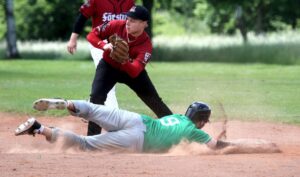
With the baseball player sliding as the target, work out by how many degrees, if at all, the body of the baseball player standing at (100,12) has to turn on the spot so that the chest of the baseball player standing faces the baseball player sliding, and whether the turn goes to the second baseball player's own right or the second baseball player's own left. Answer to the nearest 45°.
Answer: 0° — they already face them

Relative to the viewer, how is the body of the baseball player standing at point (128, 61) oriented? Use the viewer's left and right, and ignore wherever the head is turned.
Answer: facing the viewer and to the left of the viewer

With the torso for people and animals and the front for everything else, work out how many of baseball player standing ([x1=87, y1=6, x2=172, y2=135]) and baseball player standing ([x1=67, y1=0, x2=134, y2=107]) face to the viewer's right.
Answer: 0

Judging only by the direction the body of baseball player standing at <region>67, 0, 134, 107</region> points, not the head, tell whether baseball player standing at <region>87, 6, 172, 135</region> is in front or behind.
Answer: in front

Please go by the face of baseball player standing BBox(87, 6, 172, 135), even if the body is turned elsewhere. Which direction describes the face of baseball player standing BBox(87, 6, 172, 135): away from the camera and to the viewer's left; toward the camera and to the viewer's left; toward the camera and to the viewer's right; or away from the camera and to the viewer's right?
toward the camera and to the viewer's left

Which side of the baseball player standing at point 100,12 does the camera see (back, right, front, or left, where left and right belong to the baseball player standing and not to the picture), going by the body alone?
front
